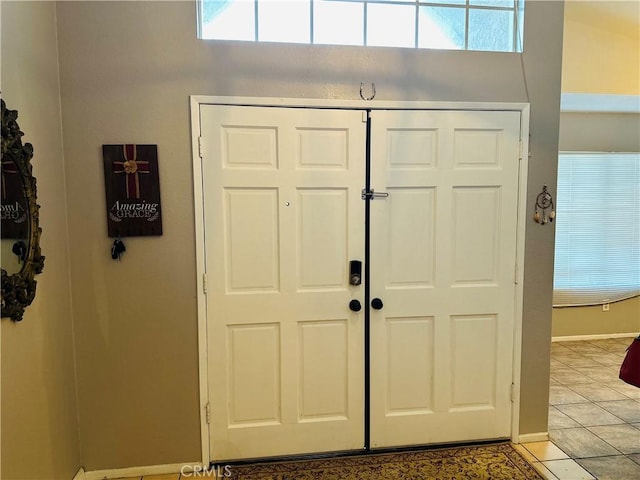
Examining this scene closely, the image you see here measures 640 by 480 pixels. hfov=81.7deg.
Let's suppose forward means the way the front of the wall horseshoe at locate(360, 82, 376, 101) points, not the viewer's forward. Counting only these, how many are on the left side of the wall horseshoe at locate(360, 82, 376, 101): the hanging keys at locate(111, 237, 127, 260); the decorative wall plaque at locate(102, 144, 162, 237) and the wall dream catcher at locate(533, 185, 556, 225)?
1

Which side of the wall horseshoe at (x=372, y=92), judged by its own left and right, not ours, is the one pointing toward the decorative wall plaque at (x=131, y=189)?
right

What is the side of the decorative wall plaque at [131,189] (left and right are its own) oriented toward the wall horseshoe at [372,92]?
left
